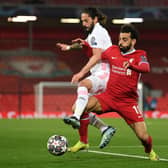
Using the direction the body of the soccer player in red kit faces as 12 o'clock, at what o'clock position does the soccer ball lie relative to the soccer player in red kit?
The soccer ball is roughly at 1 o'clock from the soccer player in red kit.

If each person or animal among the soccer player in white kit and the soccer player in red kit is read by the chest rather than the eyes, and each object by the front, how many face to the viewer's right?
0

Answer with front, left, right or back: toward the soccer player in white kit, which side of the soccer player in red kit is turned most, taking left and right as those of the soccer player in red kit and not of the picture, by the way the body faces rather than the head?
right

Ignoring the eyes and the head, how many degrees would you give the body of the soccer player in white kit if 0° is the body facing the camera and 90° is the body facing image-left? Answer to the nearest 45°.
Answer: approximately 90°

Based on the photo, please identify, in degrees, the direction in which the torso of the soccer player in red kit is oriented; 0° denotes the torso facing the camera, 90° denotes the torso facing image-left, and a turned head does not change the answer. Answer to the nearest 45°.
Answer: approximately 45°
